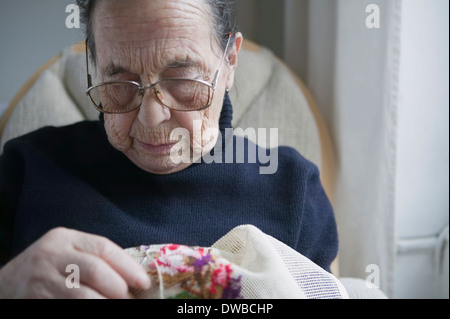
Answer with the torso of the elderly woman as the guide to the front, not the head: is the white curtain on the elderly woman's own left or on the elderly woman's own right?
on the elderly woman's own left

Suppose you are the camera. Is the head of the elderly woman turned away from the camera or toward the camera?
toward the camera

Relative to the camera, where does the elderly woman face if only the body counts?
toward the camera
